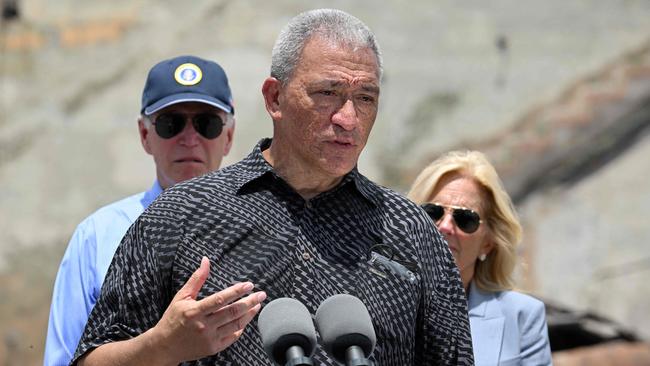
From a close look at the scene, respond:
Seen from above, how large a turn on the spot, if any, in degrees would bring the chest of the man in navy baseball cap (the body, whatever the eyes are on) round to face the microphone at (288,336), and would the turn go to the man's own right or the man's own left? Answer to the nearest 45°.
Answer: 0° — they already face it

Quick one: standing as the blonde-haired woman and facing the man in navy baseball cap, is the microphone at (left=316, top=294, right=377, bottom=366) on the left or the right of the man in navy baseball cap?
left

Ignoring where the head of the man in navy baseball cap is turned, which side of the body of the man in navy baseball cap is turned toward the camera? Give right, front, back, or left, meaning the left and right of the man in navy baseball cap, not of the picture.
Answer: front

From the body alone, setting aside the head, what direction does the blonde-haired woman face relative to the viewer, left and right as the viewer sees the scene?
facing the viewer and to the left of the viewer

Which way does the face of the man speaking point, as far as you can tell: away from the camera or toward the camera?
toward the camera

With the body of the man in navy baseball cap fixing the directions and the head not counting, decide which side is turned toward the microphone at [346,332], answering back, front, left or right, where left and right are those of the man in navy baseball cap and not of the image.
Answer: front

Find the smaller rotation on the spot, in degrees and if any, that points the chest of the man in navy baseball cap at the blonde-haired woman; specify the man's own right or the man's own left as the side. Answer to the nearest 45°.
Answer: approximately 90° to the man's own left

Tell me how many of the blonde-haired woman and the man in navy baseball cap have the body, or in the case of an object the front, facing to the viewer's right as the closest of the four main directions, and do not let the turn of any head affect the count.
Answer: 0

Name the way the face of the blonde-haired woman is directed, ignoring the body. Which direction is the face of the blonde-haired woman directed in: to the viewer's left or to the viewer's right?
to the viewer's left

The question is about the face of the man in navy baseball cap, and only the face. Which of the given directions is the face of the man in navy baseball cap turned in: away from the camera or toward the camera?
toward the camera

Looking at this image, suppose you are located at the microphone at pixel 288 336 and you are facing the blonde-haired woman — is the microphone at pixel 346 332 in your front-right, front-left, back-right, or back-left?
front-right
